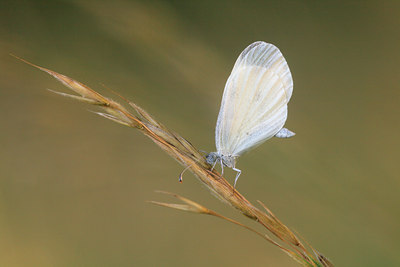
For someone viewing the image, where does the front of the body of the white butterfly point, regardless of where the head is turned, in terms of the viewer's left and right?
facing to the left of the viewer
